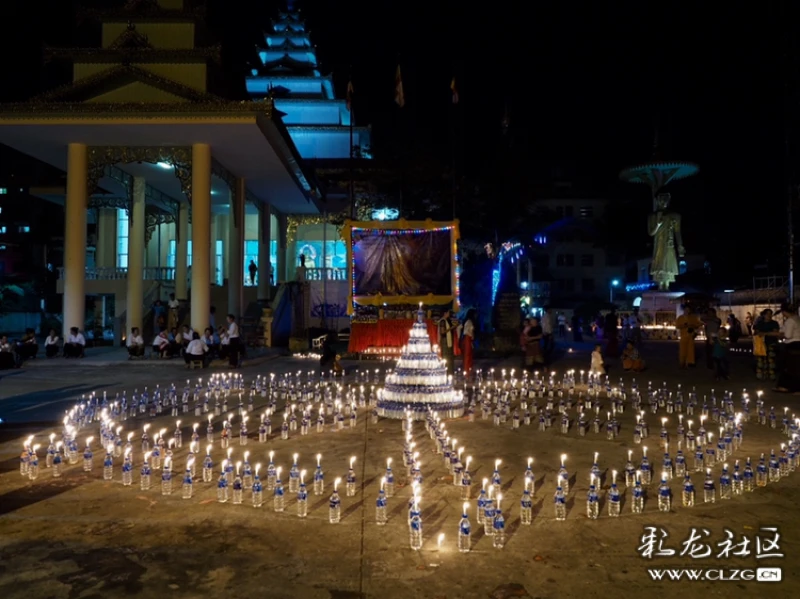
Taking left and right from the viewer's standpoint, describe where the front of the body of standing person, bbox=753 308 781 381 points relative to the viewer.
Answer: facing the viewer

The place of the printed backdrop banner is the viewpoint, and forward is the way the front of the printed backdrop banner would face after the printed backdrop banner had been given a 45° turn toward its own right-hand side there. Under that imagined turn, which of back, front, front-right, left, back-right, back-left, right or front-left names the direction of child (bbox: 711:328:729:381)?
left

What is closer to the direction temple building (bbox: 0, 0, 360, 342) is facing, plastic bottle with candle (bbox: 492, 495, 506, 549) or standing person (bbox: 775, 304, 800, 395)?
the plastic bottle with candle

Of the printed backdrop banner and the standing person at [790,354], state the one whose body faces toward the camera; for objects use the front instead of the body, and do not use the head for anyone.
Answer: the printed backdrop banner

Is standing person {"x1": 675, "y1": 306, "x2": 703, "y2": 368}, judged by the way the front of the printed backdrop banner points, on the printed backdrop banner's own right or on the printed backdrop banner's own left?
on the printed backdrop banner's own left

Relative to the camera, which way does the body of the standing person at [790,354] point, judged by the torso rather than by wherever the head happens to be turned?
to the viewer's left

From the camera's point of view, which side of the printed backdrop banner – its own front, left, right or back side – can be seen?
front

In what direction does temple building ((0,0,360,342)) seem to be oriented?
toward the camera

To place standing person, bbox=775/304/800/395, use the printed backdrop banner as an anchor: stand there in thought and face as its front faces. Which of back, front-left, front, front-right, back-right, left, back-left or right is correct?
front-left

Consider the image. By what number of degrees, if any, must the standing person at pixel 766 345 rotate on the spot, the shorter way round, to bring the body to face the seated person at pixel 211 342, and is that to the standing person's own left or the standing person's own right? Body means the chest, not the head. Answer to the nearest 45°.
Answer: approximately 90° to the standing person's own right

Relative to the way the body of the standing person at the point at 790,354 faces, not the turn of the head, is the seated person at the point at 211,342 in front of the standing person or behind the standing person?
in front

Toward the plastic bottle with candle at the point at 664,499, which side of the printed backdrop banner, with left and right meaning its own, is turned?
front

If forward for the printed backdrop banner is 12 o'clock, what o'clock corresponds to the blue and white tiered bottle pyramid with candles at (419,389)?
The blue and white tiered bottle pyramid with candles is roughly at 12 o'clock from the printed backdrop banner.

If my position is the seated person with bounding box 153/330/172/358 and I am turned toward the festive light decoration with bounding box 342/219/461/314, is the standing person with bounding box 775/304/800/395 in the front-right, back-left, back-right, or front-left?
front-right

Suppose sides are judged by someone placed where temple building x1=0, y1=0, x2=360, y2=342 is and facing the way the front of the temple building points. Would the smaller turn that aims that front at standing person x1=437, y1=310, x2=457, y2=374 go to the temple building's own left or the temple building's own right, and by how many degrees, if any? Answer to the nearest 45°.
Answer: approximately 45° to the temple building's own left

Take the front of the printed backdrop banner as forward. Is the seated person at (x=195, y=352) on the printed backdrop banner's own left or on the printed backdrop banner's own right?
on the printed backdrop banner's own right

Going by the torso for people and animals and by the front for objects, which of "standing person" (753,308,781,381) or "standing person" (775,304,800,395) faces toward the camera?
"standing person" (753,308,781,381)

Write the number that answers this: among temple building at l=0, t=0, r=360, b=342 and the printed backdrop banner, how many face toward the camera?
2
